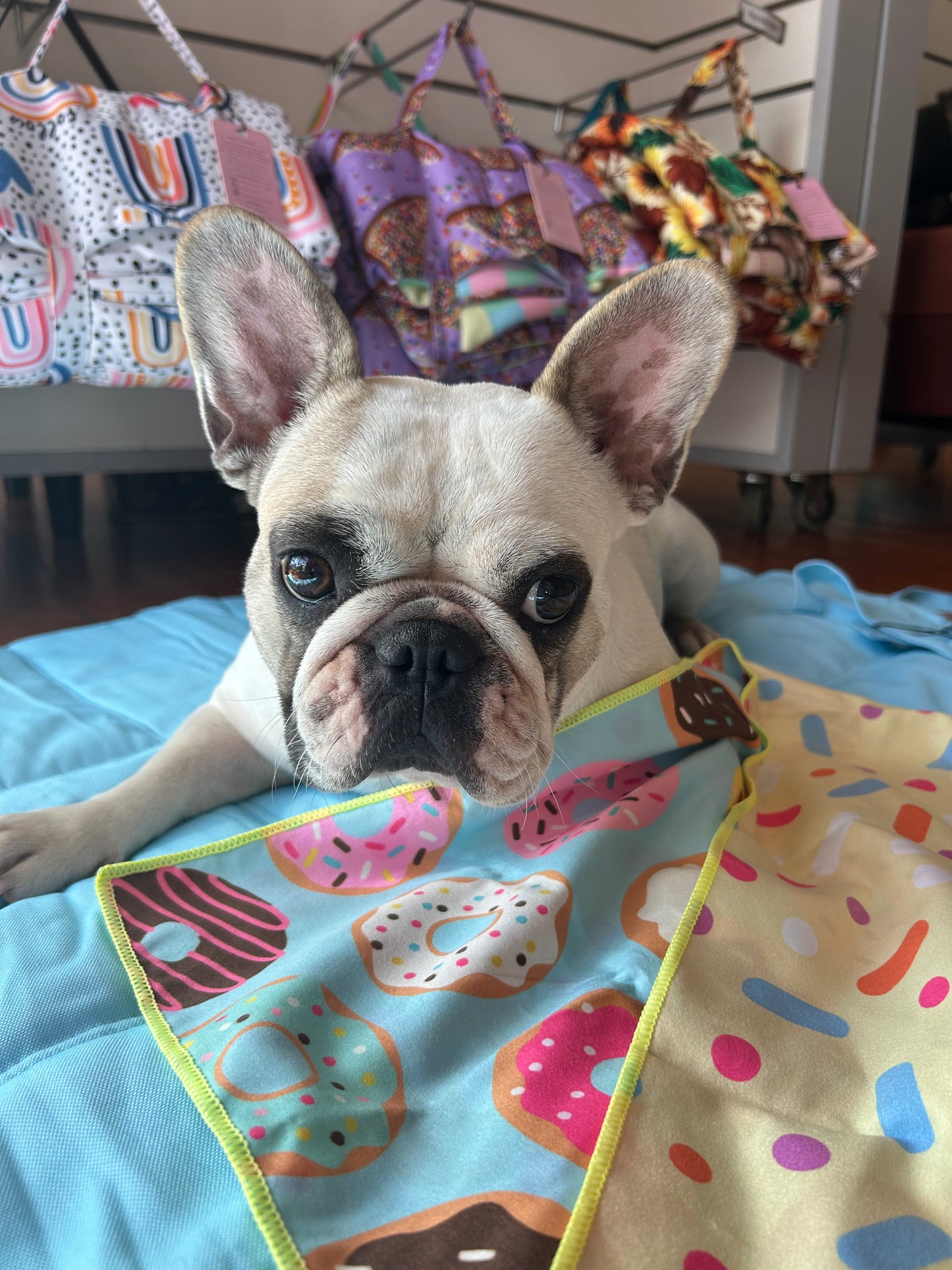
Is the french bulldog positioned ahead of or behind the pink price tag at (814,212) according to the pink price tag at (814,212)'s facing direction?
ahead

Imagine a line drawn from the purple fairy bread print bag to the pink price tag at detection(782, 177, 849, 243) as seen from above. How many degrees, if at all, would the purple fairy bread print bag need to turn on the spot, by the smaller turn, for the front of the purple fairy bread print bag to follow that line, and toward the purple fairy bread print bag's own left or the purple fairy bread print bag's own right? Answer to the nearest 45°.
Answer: approximately 135° to the purple fairy bread print bag's own left

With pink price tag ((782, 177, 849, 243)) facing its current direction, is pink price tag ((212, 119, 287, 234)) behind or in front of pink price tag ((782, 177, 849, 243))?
in front

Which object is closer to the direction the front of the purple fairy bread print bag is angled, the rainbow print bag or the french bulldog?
the french bulldog

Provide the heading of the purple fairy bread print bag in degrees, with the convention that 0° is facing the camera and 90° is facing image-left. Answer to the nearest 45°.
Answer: approximately 0°

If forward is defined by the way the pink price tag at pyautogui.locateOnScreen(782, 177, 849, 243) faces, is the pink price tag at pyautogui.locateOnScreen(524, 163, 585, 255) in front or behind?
in front

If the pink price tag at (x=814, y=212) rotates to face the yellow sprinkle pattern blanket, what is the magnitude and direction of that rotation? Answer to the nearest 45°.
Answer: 0° — it already faces it

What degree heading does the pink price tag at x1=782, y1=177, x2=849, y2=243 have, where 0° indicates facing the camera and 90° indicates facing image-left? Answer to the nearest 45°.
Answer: approximately 0°

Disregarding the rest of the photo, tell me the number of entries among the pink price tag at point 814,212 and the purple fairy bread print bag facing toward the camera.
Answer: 2

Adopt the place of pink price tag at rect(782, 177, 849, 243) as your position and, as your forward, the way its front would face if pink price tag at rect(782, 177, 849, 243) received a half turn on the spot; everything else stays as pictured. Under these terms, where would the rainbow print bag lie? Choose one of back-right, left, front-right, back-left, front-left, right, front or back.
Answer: back-left
